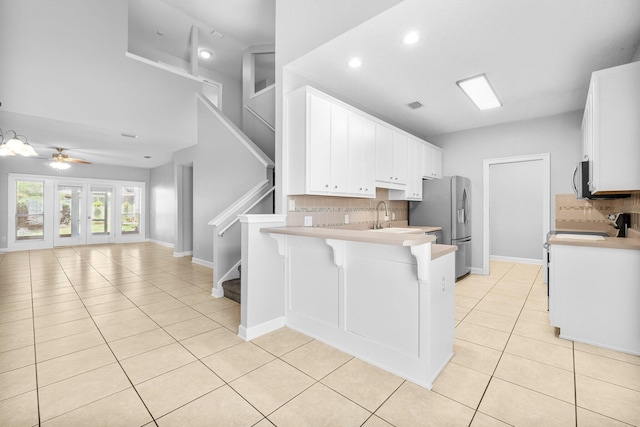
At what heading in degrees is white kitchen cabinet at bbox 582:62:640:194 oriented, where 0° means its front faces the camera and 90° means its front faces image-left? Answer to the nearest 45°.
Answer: approximately 90°

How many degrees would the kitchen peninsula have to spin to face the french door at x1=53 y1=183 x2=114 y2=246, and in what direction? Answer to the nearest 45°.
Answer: approximately 90° to its right

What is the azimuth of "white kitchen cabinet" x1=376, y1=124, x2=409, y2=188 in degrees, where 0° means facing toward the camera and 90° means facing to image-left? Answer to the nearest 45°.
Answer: approximately 315°

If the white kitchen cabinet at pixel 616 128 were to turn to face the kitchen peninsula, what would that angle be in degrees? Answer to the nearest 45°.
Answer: approximately 45° to its left

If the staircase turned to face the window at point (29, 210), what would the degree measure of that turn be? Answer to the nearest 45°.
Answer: approximately 90° to its right

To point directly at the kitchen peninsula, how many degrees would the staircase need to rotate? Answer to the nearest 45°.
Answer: approximately 45° to its left

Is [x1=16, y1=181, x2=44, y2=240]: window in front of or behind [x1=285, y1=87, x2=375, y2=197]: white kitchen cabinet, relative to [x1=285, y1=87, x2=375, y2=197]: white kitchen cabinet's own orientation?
behind

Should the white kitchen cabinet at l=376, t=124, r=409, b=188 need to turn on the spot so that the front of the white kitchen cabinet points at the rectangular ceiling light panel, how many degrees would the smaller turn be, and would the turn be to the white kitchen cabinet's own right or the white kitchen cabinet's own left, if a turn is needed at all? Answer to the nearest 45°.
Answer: approximately 45° to the white kitchen cabinet's own left

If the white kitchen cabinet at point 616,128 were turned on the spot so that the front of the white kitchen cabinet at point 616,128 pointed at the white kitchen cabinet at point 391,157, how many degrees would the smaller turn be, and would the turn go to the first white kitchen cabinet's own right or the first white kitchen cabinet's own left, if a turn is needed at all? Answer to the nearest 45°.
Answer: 0° — it already faces it

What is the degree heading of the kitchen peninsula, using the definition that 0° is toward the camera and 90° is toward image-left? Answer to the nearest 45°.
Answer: approximately 45°

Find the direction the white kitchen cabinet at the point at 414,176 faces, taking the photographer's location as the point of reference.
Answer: facing the viewer and to the right of the viewer

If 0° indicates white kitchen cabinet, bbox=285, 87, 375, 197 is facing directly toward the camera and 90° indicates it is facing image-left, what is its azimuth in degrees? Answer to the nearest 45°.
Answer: approximately 315°

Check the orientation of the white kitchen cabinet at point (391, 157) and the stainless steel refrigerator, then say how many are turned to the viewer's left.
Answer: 0
